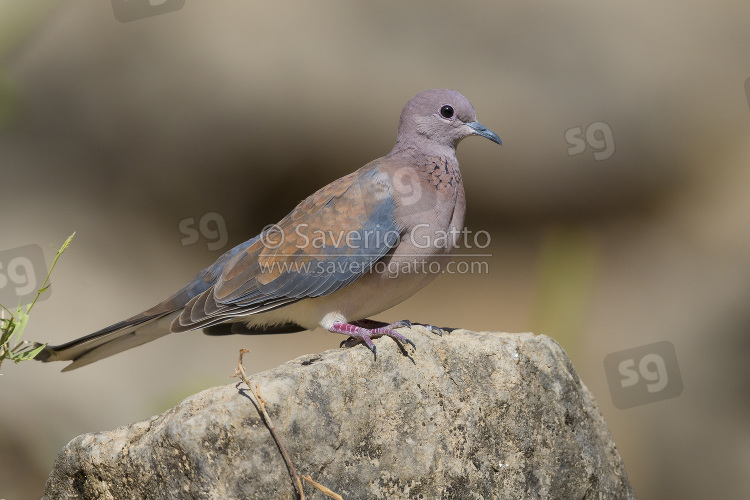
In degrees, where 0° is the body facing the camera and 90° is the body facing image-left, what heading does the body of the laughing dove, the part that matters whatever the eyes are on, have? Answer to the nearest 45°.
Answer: approximately 270°
